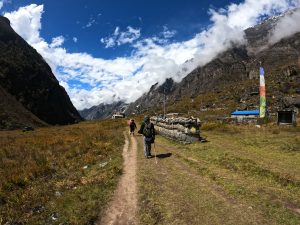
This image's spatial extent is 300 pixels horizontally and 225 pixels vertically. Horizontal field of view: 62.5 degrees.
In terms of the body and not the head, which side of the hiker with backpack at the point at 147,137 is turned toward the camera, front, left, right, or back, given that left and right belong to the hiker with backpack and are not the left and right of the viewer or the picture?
back

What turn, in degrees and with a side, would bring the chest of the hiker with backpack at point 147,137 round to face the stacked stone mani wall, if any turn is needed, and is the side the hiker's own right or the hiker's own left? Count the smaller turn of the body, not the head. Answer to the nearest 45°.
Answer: approximately 45° to the hiker's own right
